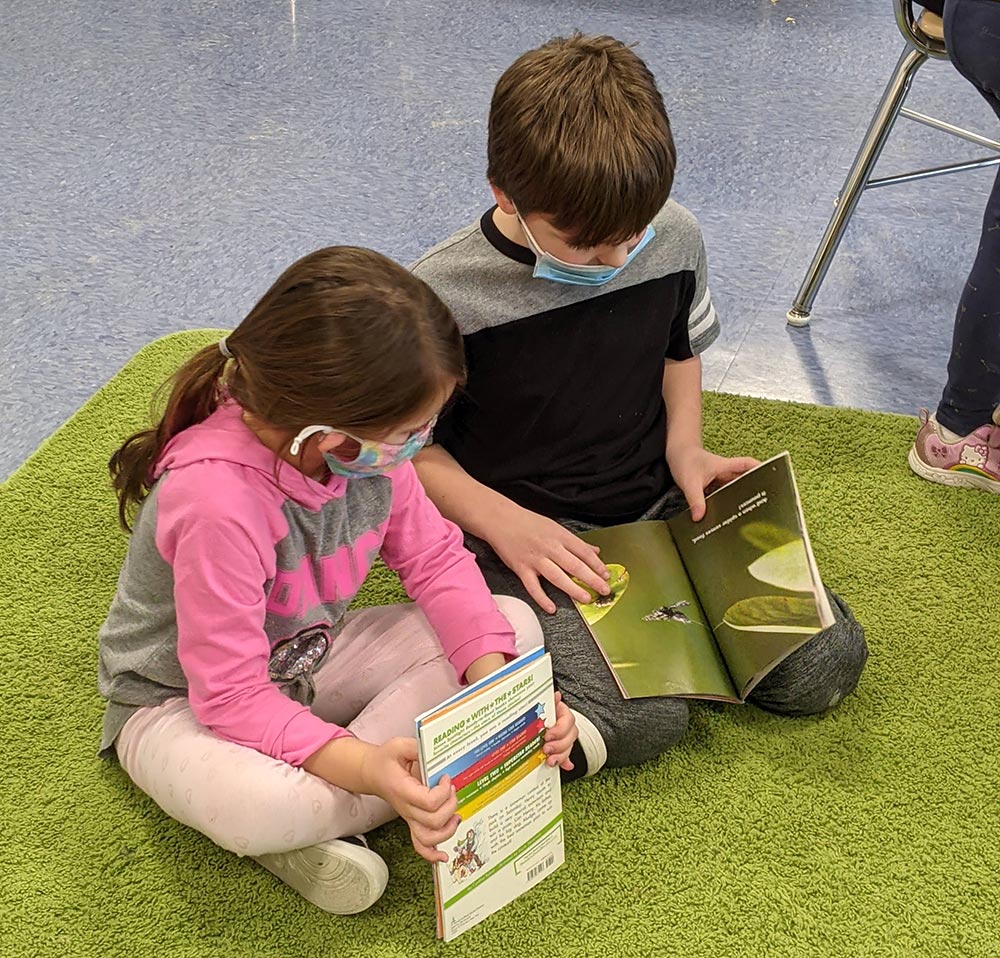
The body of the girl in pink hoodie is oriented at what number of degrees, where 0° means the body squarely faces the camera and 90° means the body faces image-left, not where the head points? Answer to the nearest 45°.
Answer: approximately 315°
